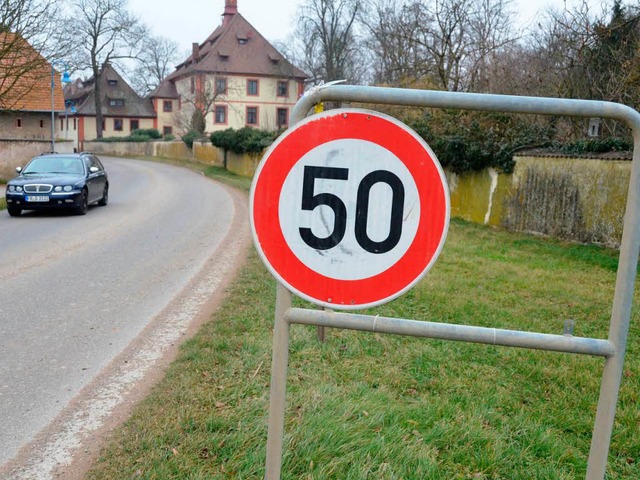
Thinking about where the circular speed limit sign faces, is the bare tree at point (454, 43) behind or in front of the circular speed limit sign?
behind

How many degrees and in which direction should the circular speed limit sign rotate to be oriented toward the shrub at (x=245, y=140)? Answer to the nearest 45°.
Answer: approximately 180°

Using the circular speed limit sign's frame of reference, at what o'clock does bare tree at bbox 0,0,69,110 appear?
The bare tree is roughly at 5 o'clock from the circular speed limit sign.

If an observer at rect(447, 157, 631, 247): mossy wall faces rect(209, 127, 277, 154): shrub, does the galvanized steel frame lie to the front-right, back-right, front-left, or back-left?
back-left

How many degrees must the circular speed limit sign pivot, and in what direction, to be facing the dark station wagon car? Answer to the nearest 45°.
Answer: approximately 135° to its right

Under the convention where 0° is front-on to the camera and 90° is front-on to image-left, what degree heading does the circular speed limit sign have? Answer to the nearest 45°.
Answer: approximately 0°

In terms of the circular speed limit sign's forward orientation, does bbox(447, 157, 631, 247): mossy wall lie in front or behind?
behind

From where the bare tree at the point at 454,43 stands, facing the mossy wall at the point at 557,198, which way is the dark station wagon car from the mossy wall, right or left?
right

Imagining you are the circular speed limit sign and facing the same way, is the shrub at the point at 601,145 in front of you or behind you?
behind
